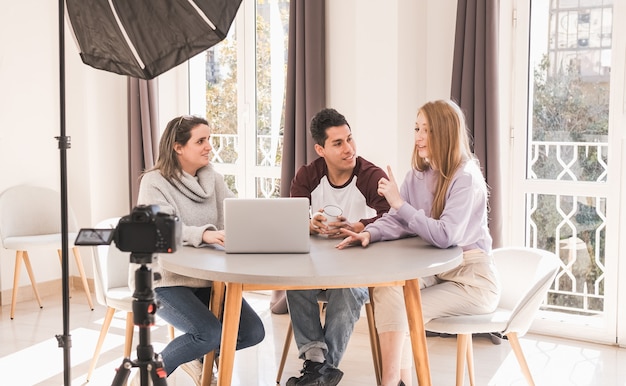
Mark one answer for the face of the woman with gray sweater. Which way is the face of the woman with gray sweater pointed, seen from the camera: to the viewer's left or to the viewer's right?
to the viewer's right

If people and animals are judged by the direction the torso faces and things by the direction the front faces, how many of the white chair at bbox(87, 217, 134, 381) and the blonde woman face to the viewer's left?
1

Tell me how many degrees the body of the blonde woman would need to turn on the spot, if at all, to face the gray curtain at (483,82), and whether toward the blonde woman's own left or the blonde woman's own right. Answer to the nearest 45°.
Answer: approximately 90° to the blonde woman's own right

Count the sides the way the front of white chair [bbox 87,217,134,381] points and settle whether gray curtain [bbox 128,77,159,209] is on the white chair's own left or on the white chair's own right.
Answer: on the white chair's own left

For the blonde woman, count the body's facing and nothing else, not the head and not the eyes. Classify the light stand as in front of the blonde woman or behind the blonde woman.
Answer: in front

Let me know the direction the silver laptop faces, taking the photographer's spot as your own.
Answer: facing away from the viewer

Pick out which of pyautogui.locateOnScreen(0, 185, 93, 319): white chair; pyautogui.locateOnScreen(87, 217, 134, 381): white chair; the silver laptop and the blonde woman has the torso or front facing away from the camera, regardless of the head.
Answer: the silver laptop

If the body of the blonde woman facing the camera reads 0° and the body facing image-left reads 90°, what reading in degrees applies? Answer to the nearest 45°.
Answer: approximately 90°

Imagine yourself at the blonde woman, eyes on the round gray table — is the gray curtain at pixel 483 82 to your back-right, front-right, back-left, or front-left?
back-right

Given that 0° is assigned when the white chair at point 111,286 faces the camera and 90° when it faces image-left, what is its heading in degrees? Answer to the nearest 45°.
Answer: approximately 315°

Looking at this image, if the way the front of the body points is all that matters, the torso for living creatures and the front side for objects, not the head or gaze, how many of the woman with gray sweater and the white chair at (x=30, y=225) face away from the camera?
0
